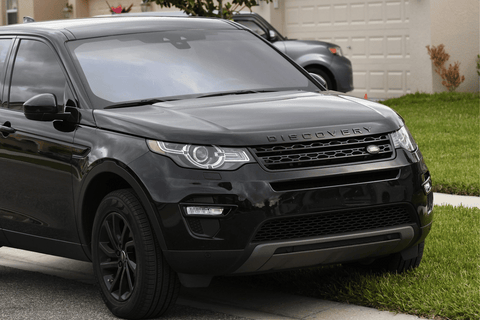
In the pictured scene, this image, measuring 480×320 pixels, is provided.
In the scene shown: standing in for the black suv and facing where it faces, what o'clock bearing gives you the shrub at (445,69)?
The shrub is roughly at 8 o'clock from the black suv.

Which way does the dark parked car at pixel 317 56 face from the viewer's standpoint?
to the viewer's right

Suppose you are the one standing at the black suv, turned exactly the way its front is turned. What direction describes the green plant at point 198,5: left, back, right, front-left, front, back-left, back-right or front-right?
back-left

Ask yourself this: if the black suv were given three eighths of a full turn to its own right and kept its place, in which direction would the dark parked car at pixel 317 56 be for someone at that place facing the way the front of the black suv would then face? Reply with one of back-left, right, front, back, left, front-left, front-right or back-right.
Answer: right

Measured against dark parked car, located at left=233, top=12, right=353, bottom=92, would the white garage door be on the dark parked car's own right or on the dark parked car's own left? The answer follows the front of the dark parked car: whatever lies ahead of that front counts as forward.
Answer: on the dark parked car's own left

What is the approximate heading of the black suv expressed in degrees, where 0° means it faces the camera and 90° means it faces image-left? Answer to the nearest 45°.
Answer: approximately 315°

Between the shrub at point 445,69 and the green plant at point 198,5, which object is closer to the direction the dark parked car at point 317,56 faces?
the shrub
